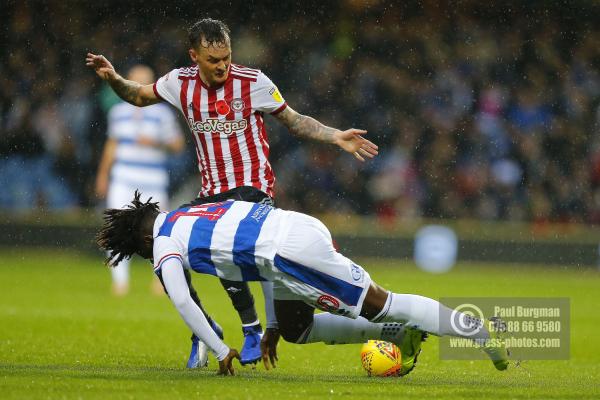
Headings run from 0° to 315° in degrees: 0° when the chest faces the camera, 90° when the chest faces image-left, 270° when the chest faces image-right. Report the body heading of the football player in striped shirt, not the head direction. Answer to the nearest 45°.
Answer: approximately 0°

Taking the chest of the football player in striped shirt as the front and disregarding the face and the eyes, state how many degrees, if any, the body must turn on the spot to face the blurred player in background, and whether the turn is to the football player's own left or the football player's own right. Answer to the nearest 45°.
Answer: approximately 180°

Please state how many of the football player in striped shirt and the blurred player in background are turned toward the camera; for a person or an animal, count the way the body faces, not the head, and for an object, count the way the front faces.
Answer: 2

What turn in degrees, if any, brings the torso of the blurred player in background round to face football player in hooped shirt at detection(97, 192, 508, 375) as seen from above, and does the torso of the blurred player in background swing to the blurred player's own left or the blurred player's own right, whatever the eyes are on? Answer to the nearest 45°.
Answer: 0° — they already face them

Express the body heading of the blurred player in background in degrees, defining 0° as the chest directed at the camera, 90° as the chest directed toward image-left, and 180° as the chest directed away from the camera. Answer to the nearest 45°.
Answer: approximately 0°

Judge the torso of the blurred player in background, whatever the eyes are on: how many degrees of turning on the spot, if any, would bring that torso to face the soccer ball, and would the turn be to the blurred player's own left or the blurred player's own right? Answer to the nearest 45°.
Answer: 0° — they already face it
